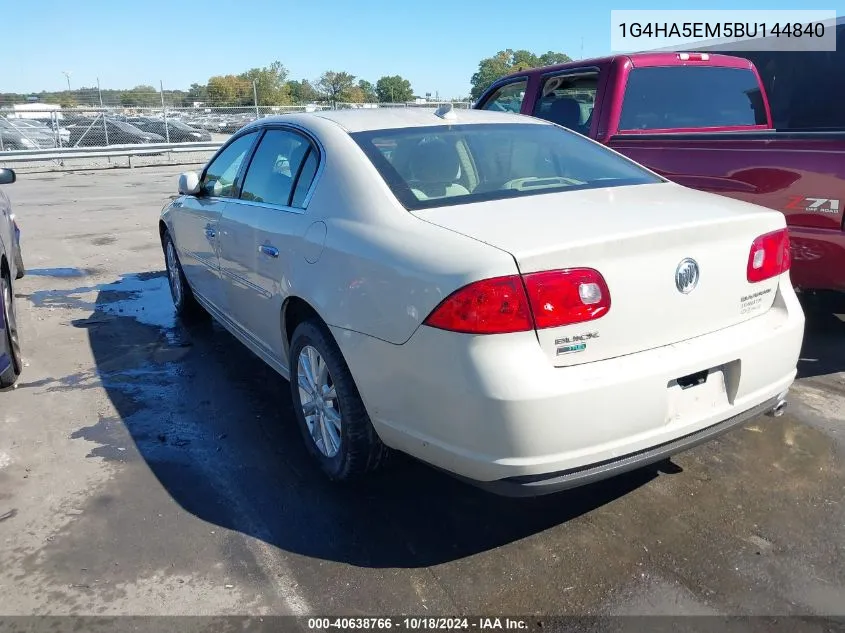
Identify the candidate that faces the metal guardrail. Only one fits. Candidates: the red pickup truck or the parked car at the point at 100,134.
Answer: the red pickup truck

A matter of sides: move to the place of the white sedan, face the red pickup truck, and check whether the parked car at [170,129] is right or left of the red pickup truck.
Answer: left

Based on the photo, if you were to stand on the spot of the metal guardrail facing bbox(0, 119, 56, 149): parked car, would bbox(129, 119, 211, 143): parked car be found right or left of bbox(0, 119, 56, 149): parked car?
right

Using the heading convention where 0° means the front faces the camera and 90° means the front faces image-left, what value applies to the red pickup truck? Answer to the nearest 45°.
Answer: approximately 135°

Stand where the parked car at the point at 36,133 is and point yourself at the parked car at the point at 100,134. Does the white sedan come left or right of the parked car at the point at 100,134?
right

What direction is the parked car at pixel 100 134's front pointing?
to the viewer's right

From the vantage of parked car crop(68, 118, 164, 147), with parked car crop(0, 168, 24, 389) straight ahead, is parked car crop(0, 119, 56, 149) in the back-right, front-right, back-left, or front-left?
back-right

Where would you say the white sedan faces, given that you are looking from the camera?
facing away from the viewer and to the left of the viewer

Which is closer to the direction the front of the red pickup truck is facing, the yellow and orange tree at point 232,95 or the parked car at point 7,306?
the yellow and orange tree
